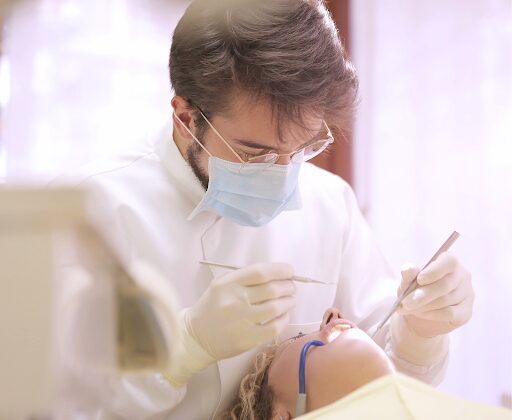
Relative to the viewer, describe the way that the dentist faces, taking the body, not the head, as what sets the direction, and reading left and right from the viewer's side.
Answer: facing the viewer and to the right of the viewer
